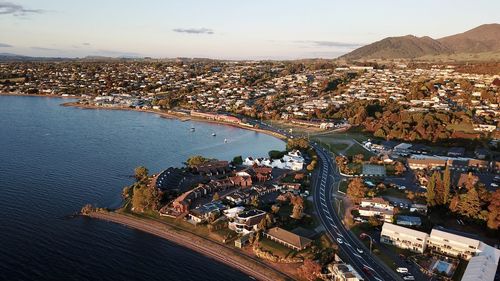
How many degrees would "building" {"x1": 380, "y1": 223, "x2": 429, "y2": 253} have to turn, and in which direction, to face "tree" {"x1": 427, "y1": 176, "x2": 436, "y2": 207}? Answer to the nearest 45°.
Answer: approximately 180°

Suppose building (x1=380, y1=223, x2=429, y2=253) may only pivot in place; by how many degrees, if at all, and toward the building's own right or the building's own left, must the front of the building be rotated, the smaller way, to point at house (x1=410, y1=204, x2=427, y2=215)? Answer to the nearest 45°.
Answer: approximately 180°

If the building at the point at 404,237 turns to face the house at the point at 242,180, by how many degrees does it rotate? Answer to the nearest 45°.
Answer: approximately 135° to its right

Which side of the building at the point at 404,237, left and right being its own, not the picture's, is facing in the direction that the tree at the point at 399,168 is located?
back

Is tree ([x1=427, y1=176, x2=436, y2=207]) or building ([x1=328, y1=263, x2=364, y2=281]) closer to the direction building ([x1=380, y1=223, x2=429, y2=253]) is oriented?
the building

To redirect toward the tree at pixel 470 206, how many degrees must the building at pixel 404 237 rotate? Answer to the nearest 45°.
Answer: approximately 135° to its left

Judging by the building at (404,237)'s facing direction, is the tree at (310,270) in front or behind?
in front

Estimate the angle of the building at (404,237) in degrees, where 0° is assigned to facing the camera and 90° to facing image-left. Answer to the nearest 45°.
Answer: approximately 0°

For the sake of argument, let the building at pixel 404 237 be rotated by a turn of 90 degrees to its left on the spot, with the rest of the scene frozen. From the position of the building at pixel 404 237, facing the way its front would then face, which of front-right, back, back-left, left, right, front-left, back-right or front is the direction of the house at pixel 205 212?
back

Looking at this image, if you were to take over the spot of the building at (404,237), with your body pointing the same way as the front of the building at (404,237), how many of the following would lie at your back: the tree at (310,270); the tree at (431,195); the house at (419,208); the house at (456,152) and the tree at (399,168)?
4
